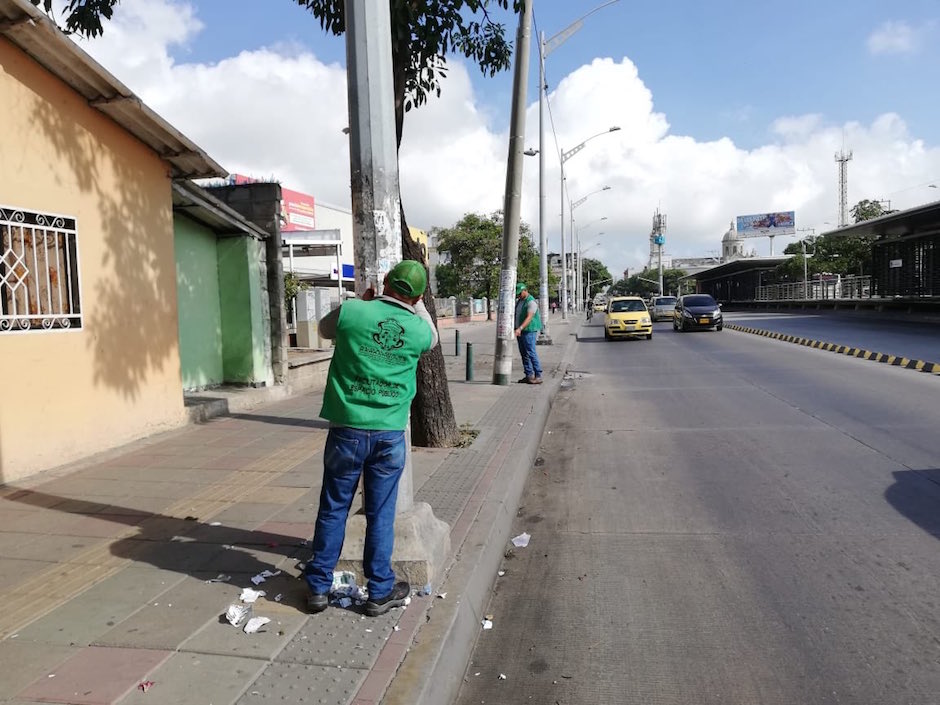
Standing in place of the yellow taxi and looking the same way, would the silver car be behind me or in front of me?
behind

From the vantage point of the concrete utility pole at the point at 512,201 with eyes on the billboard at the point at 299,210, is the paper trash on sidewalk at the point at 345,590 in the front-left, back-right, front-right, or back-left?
back-left

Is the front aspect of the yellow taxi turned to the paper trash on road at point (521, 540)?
yes

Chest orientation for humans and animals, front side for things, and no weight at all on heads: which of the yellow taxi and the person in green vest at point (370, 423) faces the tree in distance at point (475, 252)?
the person in green vest

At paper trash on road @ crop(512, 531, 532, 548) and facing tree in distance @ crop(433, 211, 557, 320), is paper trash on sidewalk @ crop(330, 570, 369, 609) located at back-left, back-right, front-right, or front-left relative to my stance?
back-left

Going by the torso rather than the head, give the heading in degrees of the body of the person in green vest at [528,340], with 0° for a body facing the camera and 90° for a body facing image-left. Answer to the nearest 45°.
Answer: approximately 90°

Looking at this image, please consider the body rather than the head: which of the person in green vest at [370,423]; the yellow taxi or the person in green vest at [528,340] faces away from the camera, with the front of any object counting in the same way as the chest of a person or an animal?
the person in green vest at [370,423]

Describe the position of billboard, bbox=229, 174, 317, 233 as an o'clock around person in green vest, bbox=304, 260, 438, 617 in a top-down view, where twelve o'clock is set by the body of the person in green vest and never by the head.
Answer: The billboard is roughly at 12 o'clock from the person in green vest.

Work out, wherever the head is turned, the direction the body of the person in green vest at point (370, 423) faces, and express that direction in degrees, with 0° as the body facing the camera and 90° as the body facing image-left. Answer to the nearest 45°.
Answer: approximately 180°

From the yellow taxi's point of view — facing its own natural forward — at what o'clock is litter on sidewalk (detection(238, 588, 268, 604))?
The litter on sidewalk is roughly at 12 o'clock from the yellow taxi.
